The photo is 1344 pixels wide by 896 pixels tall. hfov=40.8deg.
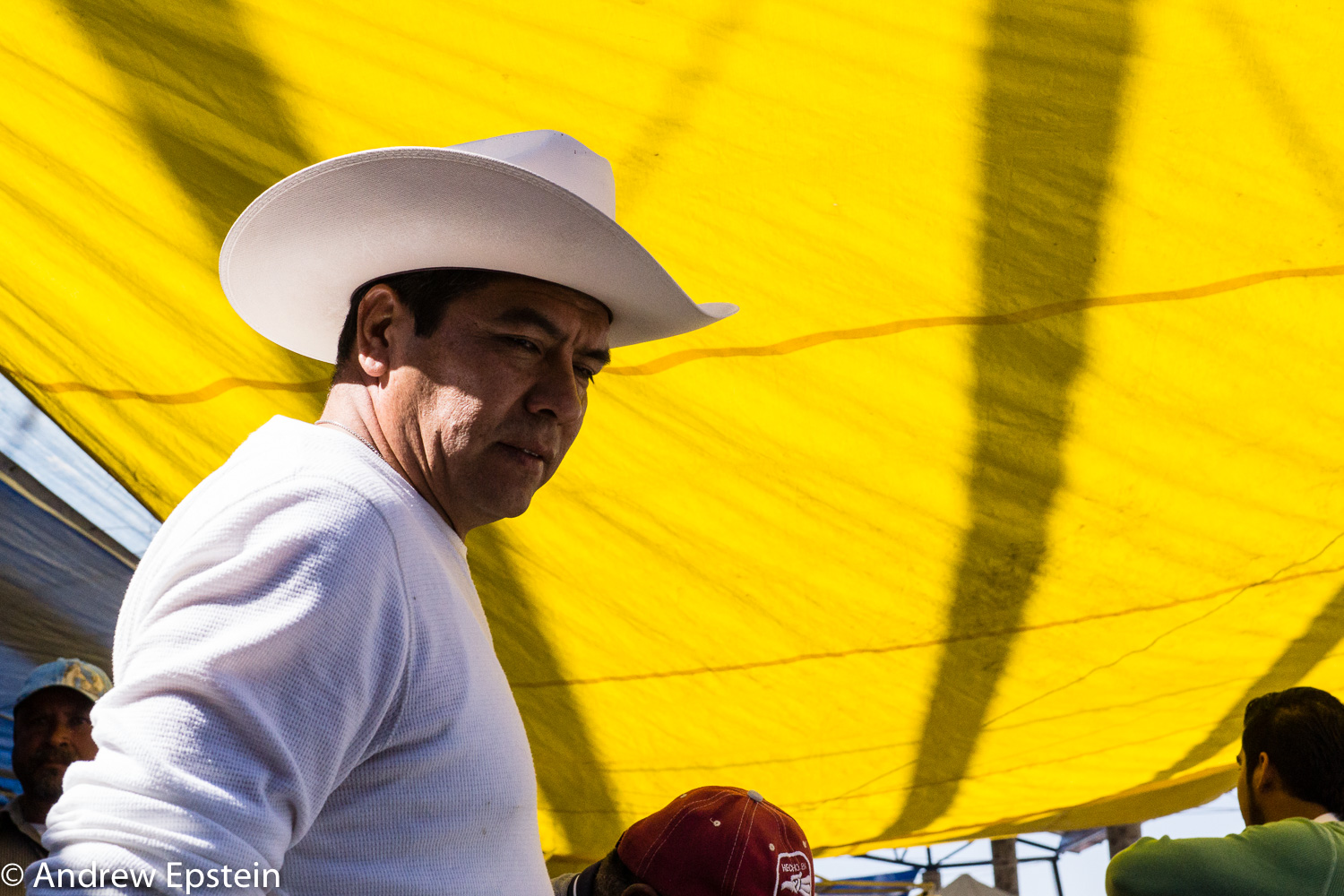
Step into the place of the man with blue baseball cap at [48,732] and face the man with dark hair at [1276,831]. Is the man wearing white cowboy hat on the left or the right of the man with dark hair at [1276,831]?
right

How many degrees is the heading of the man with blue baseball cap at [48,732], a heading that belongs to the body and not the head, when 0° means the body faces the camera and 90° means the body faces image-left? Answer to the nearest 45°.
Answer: approximately 315°

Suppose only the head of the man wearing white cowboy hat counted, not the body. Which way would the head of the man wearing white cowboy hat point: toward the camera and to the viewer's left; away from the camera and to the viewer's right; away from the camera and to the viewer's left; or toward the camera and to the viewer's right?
toward the camera and to the viewer's right

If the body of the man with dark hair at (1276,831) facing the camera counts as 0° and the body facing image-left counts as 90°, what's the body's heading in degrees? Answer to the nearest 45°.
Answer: approximately 135°

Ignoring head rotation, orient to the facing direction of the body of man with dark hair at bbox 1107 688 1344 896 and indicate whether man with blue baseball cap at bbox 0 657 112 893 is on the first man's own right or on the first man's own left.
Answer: on the first man's own left
